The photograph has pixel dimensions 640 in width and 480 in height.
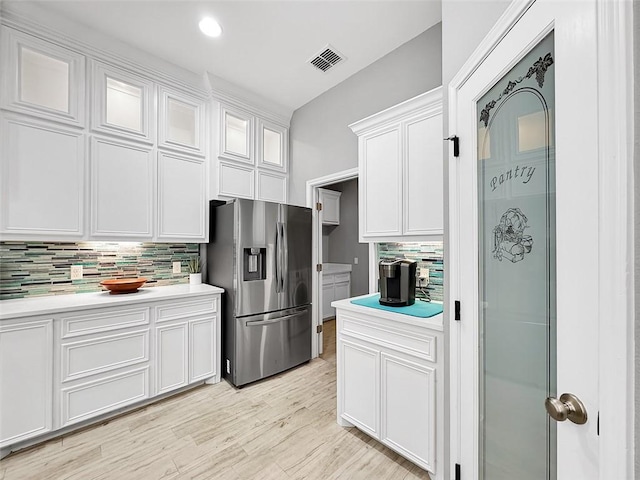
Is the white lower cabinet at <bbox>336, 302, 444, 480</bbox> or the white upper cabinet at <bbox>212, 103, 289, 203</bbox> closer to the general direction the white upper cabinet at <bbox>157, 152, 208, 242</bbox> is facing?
the white lower cabinet

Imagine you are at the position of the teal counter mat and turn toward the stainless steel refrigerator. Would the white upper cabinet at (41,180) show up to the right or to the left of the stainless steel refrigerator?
left

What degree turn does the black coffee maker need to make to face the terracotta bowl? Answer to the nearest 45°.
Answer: approximately 45° to its right

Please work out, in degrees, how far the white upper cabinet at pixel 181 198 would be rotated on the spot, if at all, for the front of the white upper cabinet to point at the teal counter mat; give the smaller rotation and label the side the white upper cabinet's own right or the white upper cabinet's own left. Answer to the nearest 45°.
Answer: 0° — it already faces it

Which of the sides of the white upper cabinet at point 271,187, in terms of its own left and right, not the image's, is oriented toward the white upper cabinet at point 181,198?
right

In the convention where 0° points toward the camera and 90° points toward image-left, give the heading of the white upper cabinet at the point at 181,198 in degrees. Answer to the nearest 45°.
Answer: approximately 315°
